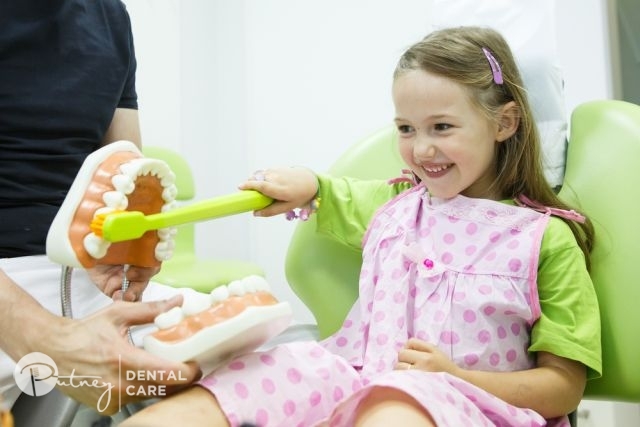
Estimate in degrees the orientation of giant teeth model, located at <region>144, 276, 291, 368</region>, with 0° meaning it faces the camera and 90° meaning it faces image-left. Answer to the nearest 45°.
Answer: approximately 270°

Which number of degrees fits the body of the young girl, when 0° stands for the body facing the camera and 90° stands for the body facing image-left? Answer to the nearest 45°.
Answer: approximately 45°

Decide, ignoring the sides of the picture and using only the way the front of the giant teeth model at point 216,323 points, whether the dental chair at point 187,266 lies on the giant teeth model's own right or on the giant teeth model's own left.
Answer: on the giant teeth model's own left

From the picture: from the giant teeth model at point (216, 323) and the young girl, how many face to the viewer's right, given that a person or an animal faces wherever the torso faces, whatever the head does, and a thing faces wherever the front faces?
1

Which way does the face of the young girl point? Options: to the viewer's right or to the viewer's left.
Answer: to the viewer's left
